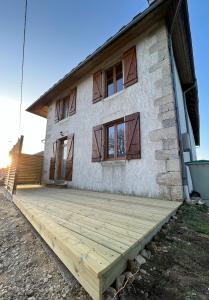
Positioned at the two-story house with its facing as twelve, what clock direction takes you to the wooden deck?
The wooden deck is roughly at 11 o'clock from the two-story house.

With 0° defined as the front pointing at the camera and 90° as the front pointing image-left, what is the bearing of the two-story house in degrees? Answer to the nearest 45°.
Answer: approximately 45°
